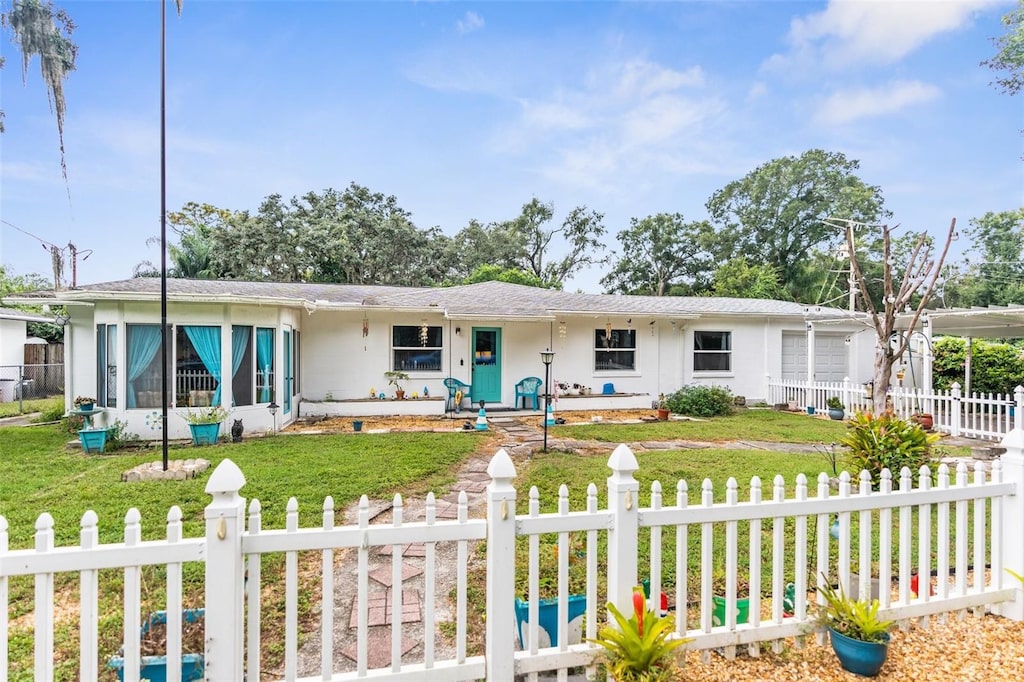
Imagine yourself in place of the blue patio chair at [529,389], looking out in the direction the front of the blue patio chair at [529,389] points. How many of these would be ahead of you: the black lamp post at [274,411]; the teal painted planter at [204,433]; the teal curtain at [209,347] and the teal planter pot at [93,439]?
4

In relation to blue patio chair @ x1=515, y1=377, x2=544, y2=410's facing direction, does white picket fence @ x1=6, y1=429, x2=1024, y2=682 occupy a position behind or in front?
in front

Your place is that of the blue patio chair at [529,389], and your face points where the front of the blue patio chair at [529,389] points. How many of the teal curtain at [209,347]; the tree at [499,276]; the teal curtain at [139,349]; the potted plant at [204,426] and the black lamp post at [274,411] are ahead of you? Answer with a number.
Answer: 4

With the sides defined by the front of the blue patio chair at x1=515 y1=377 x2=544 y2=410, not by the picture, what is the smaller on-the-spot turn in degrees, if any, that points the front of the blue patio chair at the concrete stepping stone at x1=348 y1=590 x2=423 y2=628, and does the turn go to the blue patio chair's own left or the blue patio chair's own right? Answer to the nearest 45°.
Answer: approximately 45° to the blue patio chair's own left

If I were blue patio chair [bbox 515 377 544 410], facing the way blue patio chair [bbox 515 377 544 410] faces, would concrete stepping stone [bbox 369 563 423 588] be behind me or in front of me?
in front

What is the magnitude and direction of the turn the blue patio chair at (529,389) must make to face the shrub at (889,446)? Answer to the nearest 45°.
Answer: approximately 45° to its left

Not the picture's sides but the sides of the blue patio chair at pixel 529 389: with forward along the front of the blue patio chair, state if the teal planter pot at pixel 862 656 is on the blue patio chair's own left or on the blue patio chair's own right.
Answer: on the blue patio chair's own left

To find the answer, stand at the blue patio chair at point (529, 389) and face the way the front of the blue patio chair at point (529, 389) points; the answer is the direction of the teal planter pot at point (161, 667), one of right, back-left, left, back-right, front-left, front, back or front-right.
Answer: front-left

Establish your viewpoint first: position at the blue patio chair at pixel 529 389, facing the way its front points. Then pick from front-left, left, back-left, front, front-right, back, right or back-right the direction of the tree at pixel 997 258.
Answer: back

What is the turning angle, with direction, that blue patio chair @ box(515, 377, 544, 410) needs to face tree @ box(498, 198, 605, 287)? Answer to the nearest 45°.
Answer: approximately 135° to its right

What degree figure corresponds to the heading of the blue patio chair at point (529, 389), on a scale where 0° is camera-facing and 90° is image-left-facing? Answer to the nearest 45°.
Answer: approximately 45°

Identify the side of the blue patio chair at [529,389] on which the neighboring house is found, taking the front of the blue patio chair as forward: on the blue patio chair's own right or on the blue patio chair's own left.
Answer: on the blue patio chair's own right

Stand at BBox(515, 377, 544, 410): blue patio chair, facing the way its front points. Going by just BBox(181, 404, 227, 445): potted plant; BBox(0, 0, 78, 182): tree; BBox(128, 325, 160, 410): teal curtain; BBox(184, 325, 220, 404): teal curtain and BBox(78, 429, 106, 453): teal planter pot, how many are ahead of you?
5

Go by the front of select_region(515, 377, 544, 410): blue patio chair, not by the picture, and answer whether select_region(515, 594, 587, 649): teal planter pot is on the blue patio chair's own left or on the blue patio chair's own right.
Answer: on the blue patio chair's own left

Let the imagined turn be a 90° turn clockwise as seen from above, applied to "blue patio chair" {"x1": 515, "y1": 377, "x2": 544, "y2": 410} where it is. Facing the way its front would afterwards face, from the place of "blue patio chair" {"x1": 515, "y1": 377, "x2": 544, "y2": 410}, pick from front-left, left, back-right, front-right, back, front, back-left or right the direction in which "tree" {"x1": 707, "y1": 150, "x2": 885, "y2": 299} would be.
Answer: right

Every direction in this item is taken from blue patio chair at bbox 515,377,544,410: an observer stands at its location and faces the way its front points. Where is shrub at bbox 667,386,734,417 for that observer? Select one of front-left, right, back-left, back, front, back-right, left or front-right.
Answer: back-left
